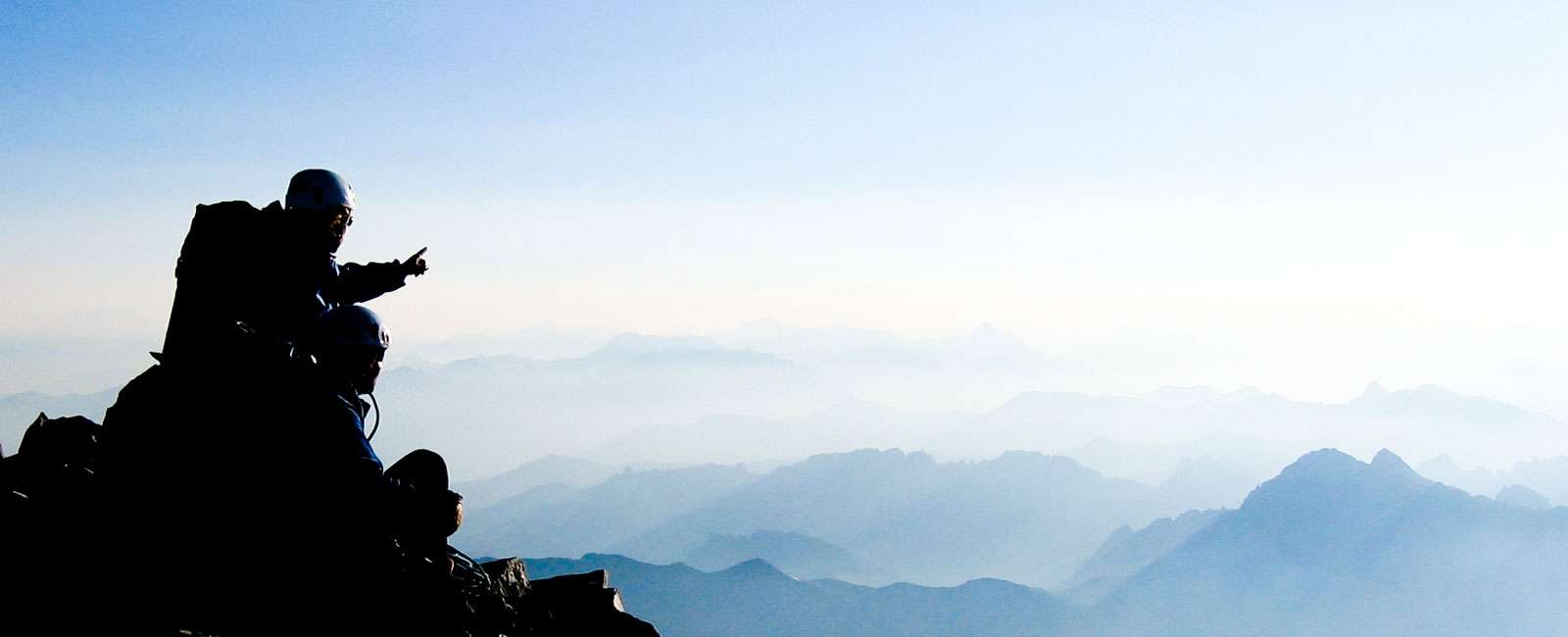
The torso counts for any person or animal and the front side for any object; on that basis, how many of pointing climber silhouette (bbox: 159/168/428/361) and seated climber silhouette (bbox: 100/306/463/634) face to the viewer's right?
2

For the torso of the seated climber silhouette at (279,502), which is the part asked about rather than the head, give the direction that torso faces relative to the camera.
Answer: to the viewer's right

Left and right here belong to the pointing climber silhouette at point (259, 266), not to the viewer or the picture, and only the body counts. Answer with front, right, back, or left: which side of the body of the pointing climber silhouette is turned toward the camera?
right
